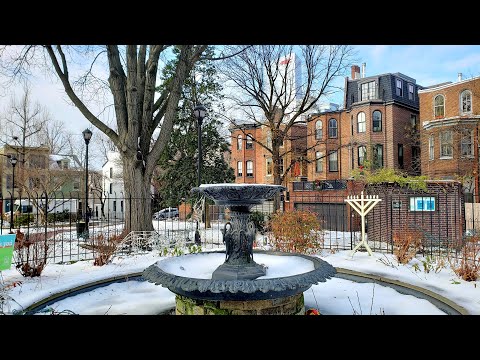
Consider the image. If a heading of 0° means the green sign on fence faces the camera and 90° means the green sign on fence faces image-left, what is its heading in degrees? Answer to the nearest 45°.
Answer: approximately 0°

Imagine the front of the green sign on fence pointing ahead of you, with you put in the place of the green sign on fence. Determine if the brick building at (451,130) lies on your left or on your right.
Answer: on your left
